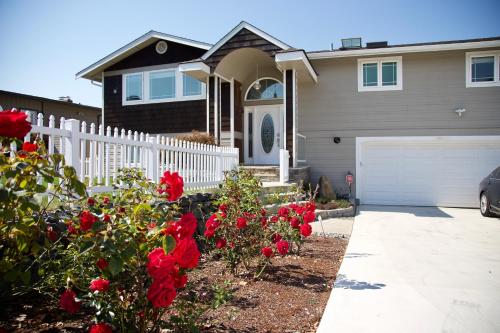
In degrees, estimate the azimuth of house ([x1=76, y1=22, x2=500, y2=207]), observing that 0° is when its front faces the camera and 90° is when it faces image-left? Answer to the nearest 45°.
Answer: approximately 0°

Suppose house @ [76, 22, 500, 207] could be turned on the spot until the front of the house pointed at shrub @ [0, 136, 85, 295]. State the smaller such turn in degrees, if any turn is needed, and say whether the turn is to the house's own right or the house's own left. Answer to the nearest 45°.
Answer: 0° — it already faces it

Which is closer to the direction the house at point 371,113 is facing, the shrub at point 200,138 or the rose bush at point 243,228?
the rose bush

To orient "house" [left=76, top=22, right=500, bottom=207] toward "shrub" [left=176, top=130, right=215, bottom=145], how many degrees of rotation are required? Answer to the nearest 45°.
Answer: approximately 90° to its right

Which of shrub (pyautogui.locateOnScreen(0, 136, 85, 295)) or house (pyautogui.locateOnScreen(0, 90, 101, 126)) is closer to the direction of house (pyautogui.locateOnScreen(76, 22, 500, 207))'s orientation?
the shrub

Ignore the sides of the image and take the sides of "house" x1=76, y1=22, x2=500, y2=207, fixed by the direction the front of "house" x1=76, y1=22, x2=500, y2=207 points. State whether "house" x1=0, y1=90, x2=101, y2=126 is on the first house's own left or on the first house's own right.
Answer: on the first house's own right
